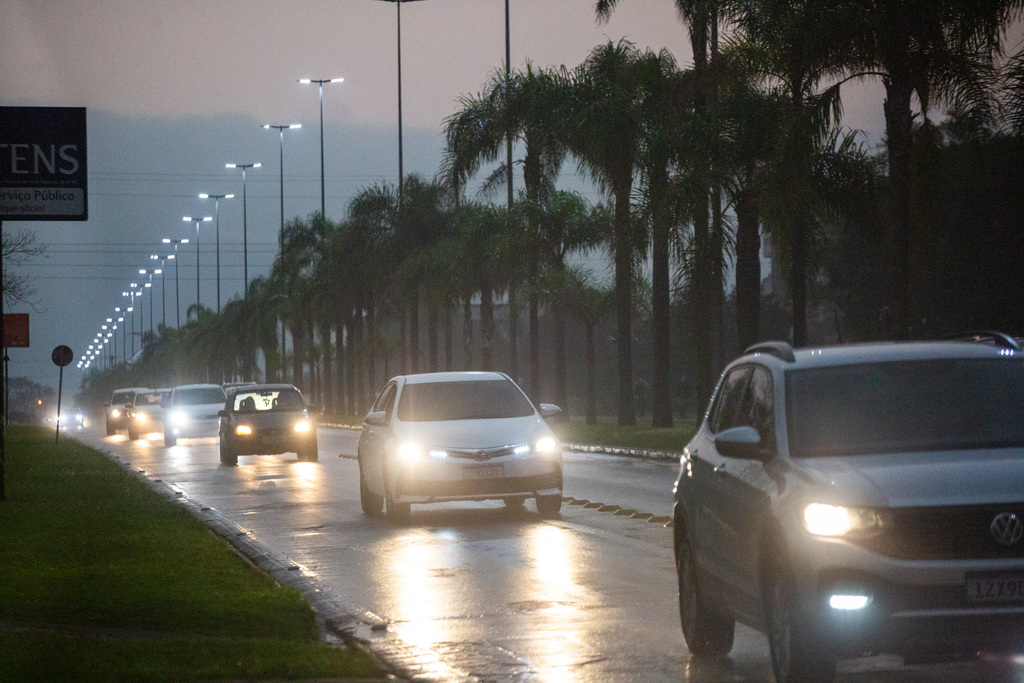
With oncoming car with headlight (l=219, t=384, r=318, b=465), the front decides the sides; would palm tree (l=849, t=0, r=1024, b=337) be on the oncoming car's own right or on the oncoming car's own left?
on the oncoming car's own left

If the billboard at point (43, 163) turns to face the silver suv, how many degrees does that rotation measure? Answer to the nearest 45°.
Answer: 0° — it already faces it

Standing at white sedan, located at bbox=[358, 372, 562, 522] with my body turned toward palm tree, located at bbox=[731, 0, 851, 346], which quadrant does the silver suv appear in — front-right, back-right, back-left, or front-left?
back-right

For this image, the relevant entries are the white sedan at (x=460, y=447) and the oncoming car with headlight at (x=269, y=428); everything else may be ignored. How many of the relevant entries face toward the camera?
2

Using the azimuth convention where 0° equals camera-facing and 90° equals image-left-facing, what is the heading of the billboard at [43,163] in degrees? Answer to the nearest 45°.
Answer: approximately 0°

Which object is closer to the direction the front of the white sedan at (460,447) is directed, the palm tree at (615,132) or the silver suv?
the silver suv

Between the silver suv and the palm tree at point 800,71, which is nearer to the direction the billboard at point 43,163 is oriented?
the silver suv
